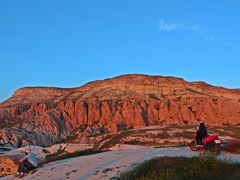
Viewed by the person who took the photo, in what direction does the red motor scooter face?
facing away from the viewer and to the left of the viewer
